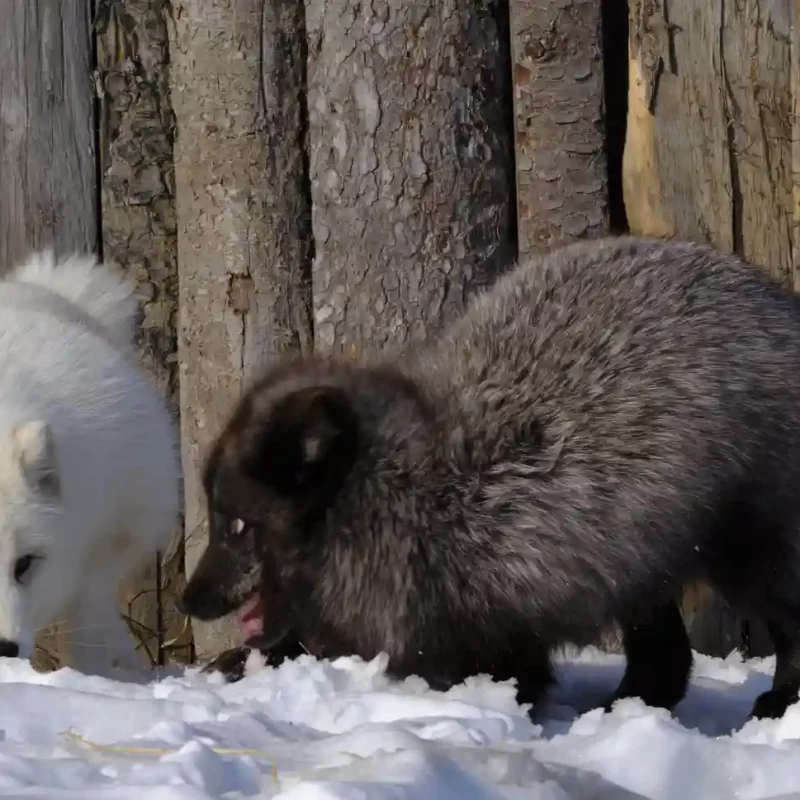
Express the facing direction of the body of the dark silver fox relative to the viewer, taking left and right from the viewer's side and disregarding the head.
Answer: facing to the left of the viewer

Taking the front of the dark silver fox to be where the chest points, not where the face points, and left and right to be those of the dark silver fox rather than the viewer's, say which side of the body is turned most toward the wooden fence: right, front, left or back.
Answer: right

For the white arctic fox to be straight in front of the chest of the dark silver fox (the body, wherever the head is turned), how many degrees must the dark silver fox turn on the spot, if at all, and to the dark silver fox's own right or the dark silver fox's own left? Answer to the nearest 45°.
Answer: approximately 45° to the dark silver fox's own right

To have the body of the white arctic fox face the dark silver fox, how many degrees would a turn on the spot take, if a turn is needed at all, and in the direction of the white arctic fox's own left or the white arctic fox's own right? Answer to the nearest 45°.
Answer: approximately 90° to the white arctic fox's own left

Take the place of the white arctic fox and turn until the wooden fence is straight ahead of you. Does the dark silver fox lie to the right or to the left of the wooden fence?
right

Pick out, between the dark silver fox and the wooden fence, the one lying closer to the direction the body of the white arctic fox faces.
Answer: the dark silver fox

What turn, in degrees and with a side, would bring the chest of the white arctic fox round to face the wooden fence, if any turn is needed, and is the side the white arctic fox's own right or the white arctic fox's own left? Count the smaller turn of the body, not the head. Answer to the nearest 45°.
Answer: approximately 135° to the white arctic fox's own left
